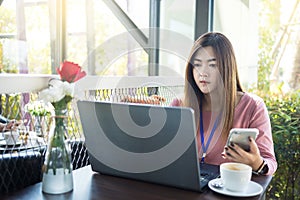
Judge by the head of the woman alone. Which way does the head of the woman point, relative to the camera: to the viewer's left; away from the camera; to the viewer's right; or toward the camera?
toward the camera

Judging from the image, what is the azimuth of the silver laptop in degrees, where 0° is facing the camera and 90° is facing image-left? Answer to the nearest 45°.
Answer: approximately 225°

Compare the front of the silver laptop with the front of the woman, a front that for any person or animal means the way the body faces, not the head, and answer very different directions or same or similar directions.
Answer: very different directions

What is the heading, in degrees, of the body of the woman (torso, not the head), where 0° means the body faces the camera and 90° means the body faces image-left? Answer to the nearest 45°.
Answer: approximately 45°

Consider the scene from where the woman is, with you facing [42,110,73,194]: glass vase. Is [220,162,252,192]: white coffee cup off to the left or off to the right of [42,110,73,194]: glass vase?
left

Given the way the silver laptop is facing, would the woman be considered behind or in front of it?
in front

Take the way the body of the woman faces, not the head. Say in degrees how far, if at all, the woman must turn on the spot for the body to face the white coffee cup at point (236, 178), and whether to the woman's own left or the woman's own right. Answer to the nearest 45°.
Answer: approximately 45° to the woman's own left
